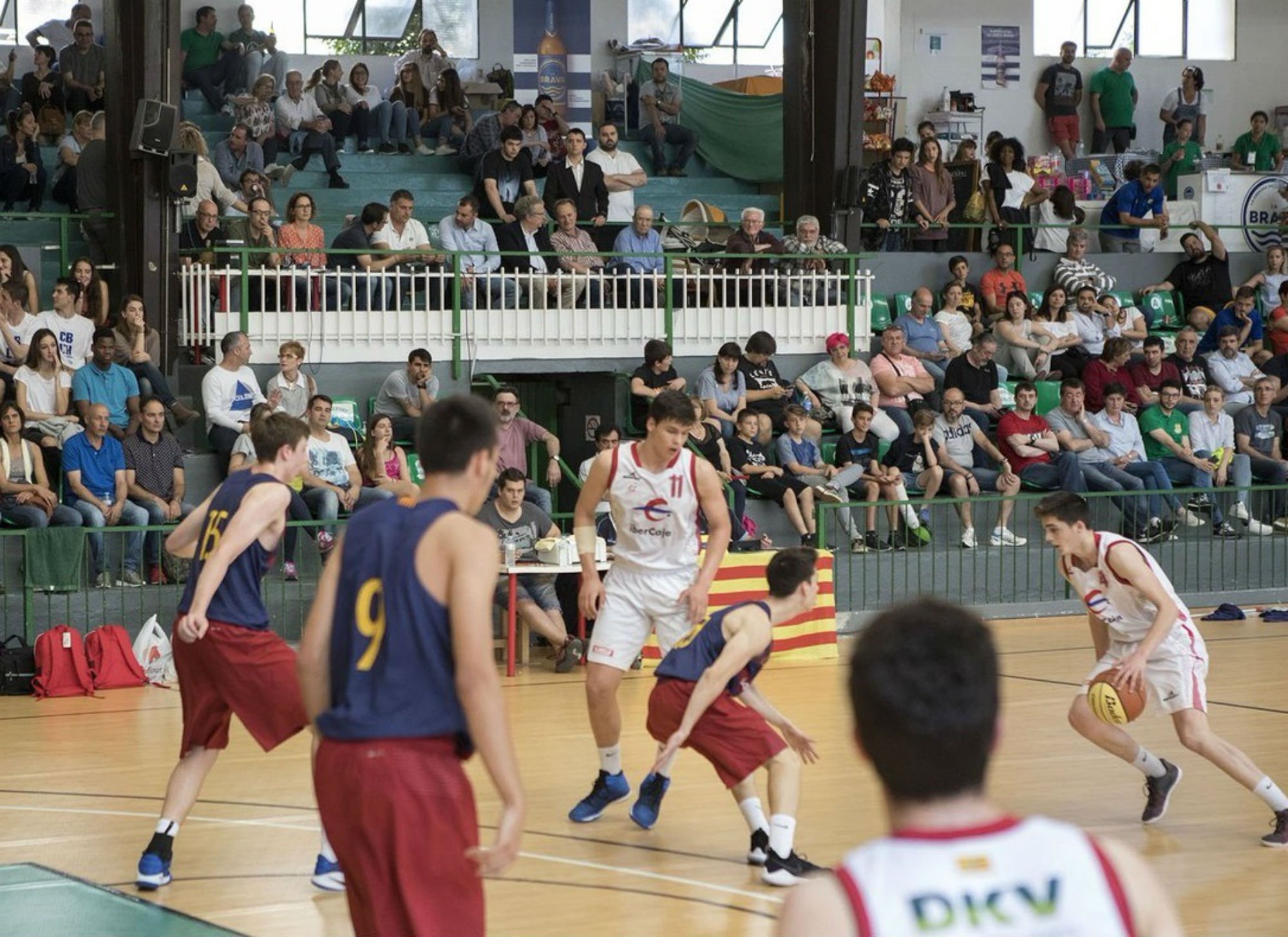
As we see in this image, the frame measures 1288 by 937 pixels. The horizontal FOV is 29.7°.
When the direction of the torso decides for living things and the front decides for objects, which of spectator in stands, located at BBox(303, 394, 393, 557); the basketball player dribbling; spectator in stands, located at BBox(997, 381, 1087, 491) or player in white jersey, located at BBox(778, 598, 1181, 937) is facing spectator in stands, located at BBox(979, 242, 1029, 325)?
the player in white jersey

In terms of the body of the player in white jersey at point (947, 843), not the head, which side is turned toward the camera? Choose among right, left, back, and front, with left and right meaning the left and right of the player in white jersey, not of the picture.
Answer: back

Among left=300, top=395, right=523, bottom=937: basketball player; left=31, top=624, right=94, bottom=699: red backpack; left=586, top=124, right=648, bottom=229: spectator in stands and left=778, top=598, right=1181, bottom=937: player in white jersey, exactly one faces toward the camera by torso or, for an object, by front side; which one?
the spectator in stands

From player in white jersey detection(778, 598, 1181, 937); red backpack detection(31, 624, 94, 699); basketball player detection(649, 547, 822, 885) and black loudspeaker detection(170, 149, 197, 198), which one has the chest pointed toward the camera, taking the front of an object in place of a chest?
the black loudspeaker

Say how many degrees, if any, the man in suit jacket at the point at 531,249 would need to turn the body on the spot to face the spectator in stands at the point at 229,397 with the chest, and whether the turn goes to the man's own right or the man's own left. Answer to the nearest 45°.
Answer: approximately 90° to the man's own right

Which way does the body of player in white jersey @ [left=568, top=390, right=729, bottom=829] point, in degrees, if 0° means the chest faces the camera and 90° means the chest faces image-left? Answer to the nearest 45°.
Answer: approximately 0°

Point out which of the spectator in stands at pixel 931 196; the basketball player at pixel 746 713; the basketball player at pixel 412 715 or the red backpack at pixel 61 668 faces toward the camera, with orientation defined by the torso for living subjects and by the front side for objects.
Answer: the spectator in stands

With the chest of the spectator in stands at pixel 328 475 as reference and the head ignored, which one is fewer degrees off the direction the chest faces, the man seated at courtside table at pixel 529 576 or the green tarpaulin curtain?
the man seated at courtside table
